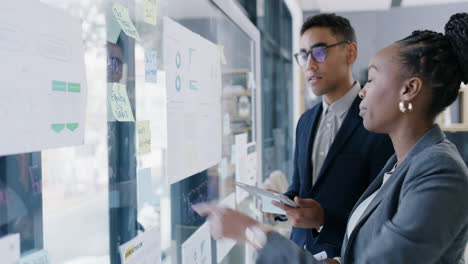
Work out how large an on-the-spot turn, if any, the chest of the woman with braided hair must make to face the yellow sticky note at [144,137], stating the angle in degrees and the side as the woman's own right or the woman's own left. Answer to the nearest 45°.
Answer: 0° — they already face it

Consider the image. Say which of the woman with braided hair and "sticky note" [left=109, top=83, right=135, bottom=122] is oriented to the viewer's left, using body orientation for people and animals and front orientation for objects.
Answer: the woman with braided hair

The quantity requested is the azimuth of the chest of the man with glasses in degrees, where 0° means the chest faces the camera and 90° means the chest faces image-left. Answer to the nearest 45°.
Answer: approximately 45°

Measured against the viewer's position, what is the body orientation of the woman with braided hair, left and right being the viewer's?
facing to the left of the viewer

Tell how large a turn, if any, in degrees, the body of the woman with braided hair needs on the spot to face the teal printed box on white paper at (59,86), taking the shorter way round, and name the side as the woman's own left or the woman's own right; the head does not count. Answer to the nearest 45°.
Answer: approximately 45° to the woman's own left

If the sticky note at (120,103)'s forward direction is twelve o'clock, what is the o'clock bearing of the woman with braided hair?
The woman with braided hair is roughly at 11 o'clock from the sticky note.

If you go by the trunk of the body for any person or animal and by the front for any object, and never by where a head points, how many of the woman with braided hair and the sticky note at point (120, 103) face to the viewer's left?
1

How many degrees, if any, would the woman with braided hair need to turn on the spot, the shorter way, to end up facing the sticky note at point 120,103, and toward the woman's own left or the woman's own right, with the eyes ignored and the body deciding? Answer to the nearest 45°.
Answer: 0° — they already face it
